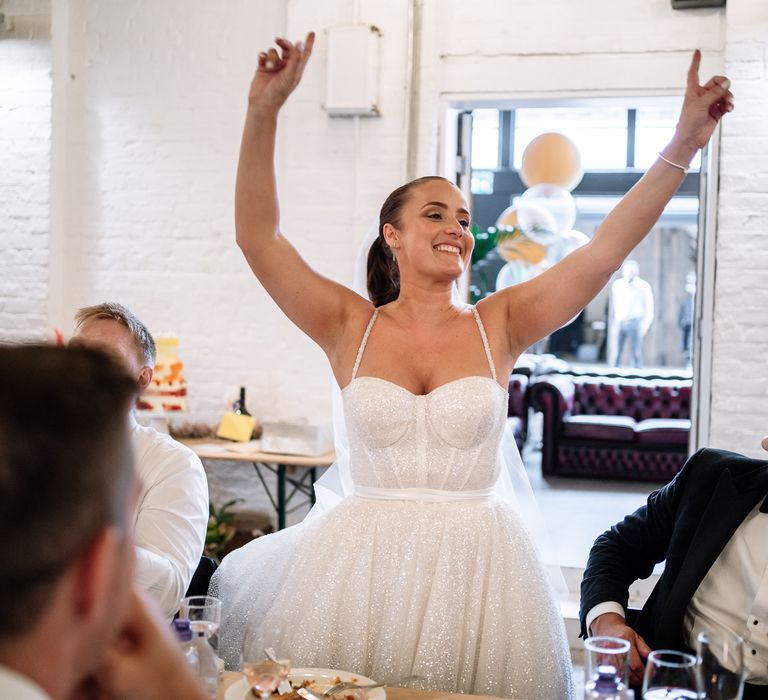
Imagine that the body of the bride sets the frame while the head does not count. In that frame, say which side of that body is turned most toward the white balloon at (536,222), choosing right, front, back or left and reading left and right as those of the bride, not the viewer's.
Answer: back

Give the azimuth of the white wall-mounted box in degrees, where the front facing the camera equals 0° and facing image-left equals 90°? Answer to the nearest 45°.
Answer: approximately 0°

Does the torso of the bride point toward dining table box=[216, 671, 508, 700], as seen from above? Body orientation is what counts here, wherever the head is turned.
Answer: yes
